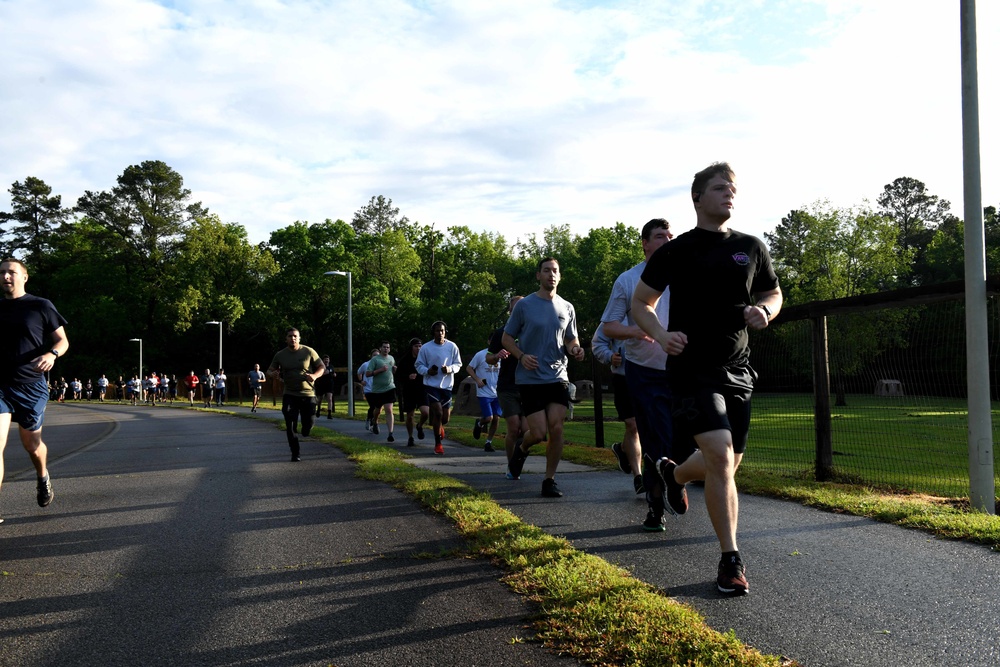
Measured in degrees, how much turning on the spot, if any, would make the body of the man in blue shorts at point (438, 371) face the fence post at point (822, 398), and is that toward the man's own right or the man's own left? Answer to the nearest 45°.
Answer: approximately 45° to the man's own left

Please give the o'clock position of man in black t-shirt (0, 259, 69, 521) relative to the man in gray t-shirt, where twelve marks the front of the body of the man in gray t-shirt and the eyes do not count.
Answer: The man in black t-shirt is roughly at 4 o'clock from the man in gray t-shirt.

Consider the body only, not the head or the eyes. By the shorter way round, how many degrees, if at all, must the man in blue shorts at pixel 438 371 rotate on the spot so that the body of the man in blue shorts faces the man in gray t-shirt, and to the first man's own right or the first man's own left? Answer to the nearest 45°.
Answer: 0° — they already face them

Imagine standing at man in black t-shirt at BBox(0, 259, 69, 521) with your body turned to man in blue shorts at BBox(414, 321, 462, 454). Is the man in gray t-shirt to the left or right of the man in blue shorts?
right

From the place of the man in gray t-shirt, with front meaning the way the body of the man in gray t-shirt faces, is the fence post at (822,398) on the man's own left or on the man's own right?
on the man's own left

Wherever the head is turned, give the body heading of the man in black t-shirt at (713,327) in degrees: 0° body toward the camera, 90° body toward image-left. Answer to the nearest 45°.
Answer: approximately 315°

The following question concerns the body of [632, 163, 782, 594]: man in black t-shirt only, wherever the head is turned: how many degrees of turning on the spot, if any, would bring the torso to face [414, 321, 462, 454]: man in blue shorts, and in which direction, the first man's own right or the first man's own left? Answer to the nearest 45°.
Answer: approximately 180°

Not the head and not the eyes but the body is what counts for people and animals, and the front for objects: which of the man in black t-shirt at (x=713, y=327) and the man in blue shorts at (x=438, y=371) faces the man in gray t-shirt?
the man in blue shorts

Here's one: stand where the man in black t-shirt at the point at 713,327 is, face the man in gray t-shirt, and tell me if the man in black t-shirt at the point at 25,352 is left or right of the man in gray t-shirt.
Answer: left
